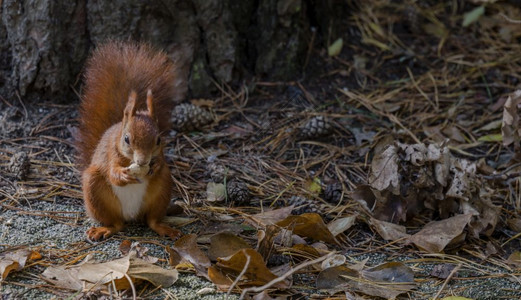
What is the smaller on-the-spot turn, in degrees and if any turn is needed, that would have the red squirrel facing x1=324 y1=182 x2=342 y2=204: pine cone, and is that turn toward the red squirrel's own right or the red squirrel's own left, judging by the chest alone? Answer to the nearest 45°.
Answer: approximately 90° to the red squirrel's own left

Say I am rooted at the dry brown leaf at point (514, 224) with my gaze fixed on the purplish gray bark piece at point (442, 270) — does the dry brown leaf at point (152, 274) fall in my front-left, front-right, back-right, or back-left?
front-right

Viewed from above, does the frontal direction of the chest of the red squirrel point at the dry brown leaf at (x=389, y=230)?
no

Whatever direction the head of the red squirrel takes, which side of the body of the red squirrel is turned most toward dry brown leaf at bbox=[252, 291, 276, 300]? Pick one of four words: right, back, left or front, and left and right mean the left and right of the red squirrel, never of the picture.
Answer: front

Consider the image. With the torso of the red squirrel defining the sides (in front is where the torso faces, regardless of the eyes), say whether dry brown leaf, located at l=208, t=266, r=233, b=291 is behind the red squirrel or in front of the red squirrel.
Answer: in front

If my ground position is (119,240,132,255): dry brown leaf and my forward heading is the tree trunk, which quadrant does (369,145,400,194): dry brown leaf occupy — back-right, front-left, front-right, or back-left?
front-right

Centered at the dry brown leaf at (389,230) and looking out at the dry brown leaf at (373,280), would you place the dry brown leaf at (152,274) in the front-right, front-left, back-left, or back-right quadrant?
front-right

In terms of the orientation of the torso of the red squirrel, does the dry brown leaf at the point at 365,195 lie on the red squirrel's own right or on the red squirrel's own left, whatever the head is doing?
on the red squirrel's own left

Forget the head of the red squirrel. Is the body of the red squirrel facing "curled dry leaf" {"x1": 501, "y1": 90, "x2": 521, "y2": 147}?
no

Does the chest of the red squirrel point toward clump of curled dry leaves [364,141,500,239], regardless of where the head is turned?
no

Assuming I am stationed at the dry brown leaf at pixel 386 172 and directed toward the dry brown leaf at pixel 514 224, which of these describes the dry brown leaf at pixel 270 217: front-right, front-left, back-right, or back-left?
back-right

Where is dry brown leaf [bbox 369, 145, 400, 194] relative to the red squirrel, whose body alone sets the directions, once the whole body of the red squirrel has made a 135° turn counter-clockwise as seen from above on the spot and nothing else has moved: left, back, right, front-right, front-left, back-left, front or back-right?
front-right

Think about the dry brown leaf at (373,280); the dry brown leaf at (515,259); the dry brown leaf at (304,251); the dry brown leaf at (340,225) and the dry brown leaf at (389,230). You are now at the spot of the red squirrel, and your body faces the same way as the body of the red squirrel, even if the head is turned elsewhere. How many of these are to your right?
0

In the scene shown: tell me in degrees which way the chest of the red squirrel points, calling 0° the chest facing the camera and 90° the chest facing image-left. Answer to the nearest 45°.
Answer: approximately 0°
